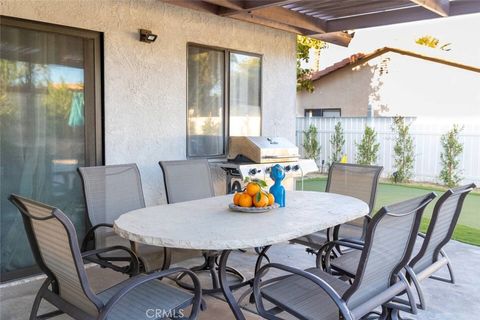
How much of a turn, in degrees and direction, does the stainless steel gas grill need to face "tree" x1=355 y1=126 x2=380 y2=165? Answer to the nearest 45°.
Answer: approximately 90° to its left

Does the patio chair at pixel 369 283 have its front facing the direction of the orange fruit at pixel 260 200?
yes

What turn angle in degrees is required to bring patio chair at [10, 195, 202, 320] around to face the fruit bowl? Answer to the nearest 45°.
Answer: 0° — it already faces it

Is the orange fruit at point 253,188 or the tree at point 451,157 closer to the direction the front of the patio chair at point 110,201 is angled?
the orange fruit

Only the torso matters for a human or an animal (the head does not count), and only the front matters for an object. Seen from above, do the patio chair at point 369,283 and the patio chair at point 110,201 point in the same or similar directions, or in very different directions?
very different directions

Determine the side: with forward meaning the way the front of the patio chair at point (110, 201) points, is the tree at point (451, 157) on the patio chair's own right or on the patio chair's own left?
on the patio chair's own left

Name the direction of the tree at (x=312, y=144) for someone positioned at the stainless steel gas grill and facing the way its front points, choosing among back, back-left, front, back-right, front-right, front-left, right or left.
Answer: back-left

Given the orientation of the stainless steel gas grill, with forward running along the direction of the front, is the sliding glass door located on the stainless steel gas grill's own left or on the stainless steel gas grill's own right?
on the stainless steel gas grill's own right

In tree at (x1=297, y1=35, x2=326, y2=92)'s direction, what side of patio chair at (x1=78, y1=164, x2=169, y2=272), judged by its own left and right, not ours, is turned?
left

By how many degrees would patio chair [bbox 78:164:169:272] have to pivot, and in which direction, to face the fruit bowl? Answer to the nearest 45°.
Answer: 0° — it already faces it

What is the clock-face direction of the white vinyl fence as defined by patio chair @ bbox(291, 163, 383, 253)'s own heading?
The white vinyl fence is roughly at 5 o'clock from the patio chair.

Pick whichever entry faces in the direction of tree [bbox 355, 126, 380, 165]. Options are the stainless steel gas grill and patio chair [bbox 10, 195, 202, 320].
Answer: the patio chair
